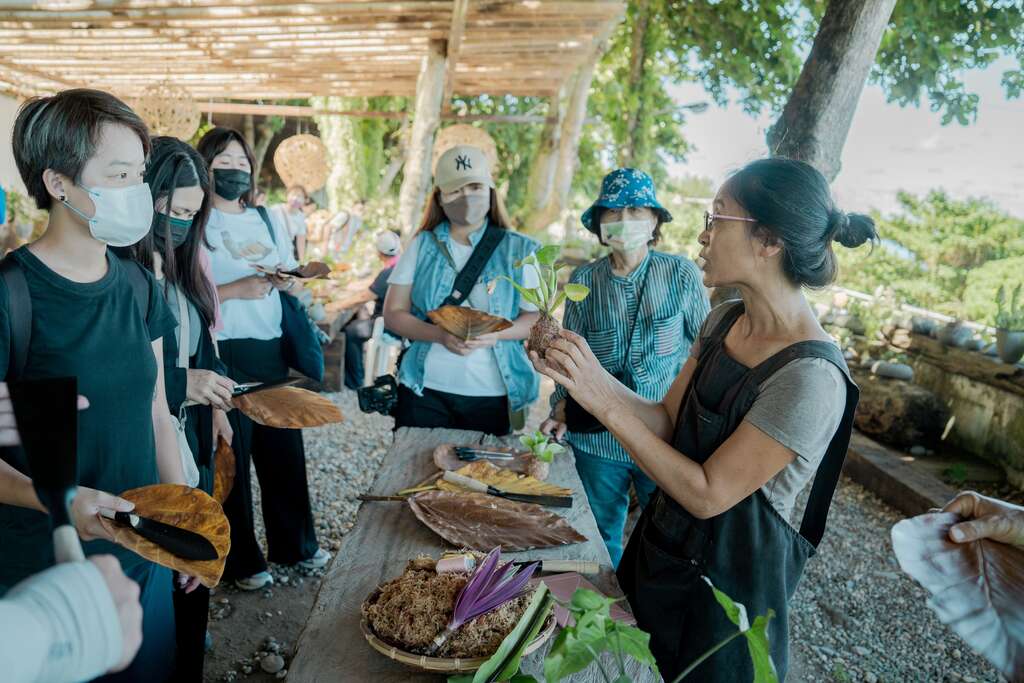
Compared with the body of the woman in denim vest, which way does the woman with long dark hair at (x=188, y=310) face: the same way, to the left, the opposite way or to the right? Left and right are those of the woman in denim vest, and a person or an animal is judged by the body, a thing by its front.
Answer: to the left

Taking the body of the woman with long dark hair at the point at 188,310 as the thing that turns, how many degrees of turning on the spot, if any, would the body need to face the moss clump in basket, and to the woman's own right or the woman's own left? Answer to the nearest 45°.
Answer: approximately 45° to the woman's own right

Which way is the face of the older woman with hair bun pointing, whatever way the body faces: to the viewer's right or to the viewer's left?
to the viewer's left

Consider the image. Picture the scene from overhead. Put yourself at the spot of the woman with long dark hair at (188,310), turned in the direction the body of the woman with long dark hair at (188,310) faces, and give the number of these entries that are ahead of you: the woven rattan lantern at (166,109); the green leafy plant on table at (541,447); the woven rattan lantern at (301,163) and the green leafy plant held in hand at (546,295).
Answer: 2

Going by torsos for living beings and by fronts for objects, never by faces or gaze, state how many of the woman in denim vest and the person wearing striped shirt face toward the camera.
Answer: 2

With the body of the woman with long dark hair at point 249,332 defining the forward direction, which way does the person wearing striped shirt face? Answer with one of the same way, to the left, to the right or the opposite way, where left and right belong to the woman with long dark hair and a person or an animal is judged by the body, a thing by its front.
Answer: to the right

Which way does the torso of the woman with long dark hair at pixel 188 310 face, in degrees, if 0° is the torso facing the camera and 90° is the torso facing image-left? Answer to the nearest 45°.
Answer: approximately 315°

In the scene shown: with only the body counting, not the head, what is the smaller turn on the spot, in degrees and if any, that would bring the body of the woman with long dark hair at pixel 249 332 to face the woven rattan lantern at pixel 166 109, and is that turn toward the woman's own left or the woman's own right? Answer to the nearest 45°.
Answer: approximately 135° to the woman's own left

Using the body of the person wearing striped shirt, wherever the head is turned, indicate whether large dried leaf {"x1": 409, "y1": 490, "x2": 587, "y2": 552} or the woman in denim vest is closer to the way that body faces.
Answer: the large dried leaf

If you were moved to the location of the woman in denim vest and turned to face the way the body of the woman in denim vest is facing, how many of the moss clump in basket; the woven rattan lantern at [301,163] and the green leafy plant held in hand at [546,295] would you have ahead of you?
2
